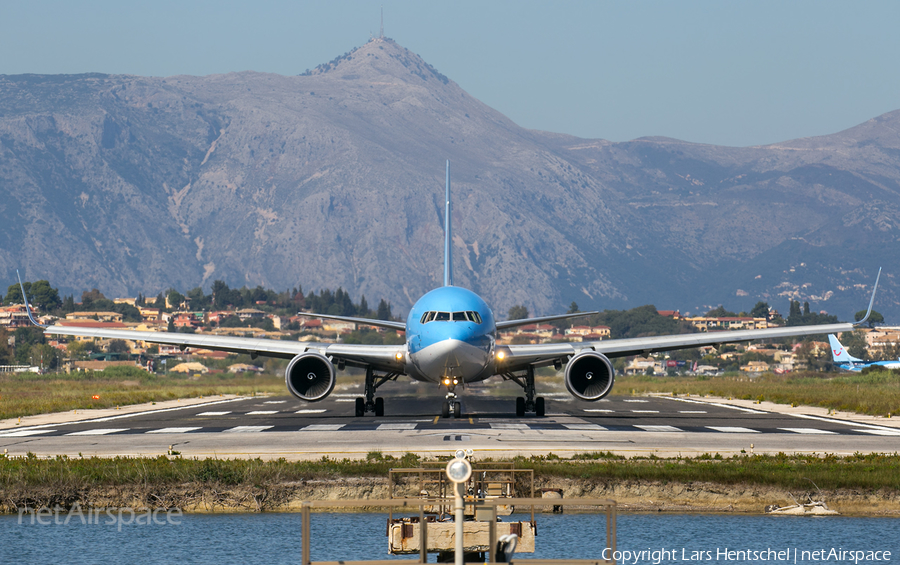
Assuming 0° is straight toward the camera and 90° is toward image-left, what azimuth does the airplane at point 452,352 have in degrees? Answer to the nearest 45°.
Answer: approximately 0°
